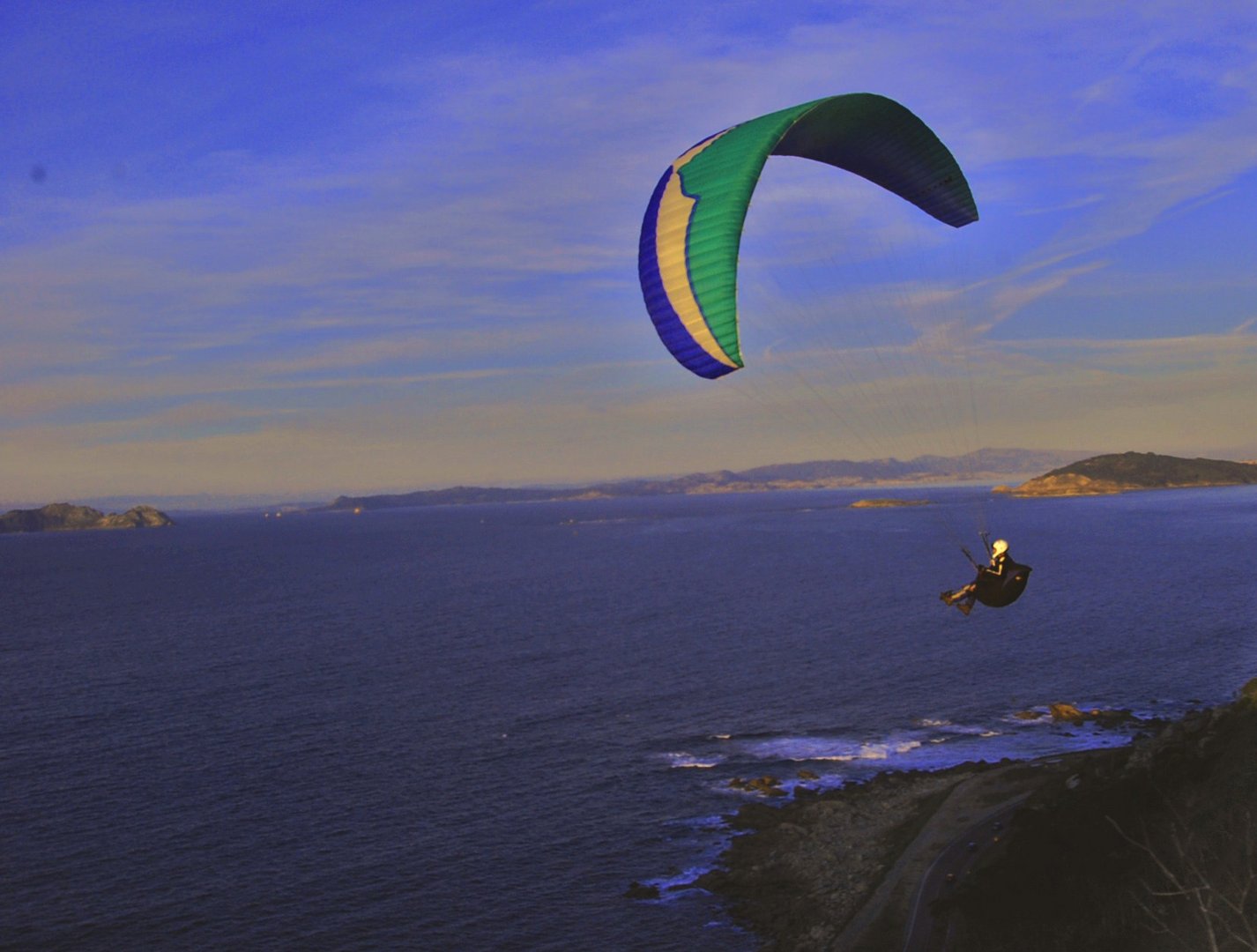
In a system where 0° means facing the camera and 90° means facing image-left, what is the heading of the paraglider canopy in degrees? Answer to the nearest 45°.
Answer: approximately 135°
